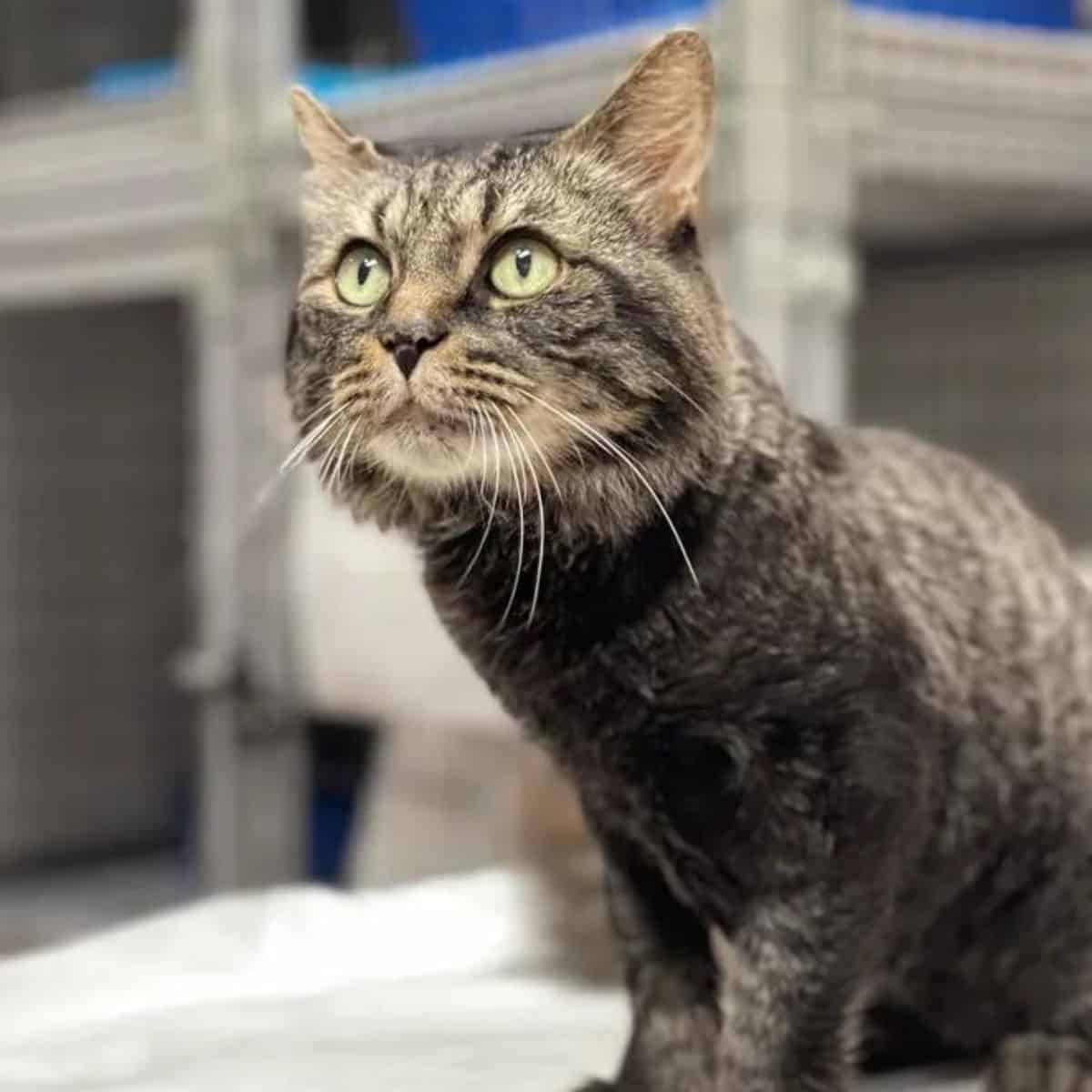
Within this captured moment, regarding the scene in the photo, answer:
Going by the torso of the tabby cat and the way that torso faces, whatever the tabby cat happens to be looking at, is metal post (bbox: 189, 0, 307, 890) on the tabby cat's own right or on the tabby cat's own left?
on the tabby cat's own right

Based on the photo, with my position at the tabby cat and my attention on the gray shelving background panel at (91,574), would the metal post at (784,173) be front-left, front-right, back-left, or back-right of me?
front-right

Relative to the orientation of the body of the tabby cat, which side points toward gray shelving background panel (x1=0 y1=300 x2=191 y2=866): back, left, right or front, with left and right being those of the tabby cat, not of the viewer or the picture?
right

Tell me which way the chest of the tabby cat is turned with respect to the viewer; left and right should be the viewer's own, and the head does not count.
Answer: facing the viewer and to the left of the viewer
